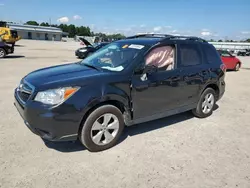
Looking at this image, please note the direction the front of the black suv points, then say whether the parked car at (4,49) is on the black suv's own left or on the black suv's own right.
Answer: on the black suv's own right

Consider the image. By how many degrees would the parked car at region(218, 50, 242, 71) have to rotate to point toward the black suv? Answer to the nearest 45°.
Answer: approximately 90° to its right

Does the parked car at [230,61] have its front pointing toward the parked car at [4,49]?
no

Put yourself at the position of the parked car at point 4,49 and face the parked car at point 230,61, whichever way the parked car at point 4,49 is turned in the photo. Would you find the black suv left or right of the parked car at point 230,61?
right

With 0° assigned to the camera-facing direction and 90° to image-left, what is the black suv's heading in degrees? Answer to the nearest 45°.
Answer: approximately 45°

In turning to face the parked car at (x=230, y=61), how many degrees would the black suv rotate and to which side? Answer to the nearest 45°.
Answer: approximately 180°
